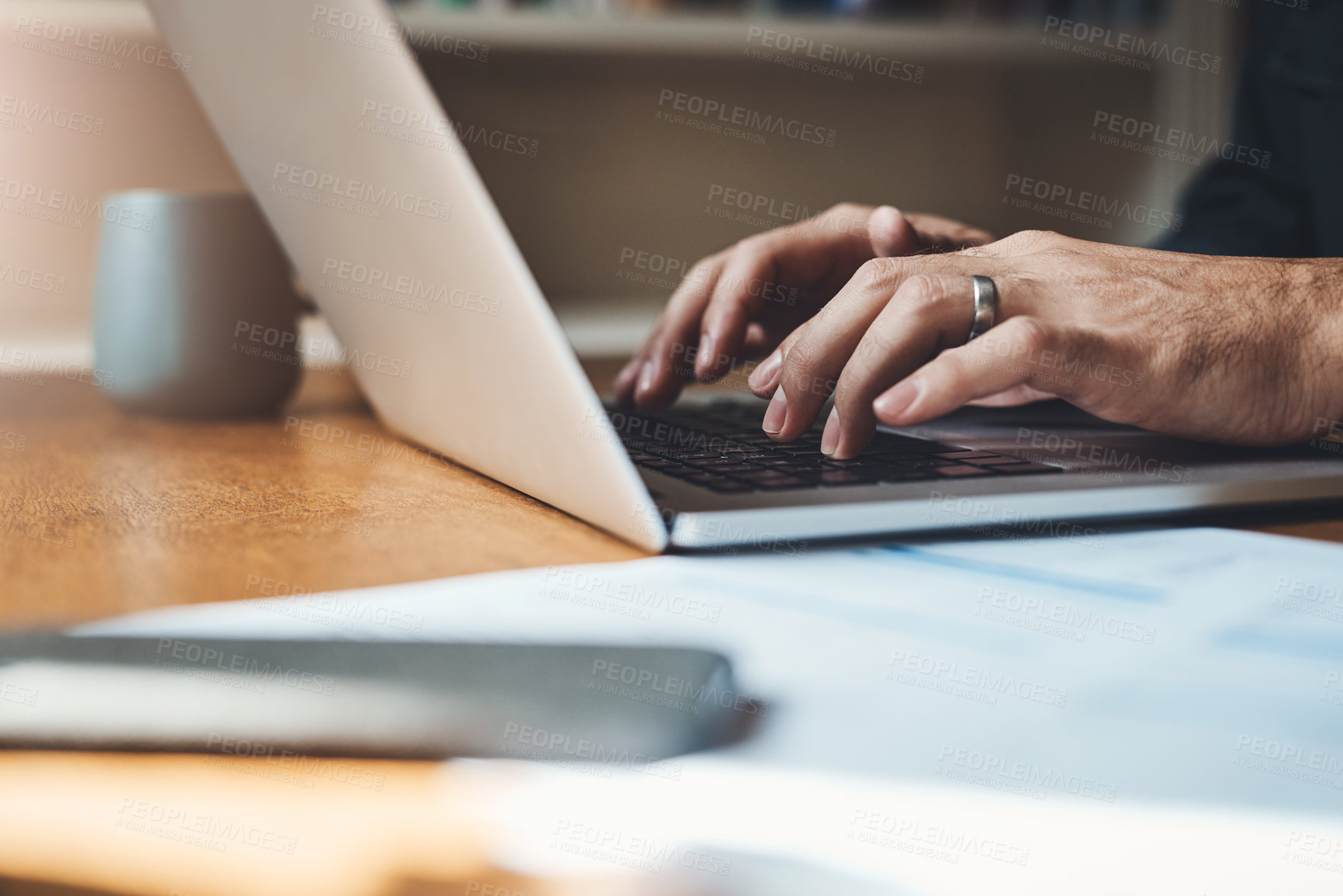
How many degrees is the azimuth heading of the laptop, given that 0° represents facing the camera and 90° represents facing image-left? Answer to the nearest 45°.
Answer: approximately 225°

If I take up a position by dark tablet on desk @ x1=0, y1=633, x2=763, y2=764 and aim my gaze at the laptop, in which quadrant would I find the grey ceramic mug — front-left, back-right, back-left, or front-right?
front-left
